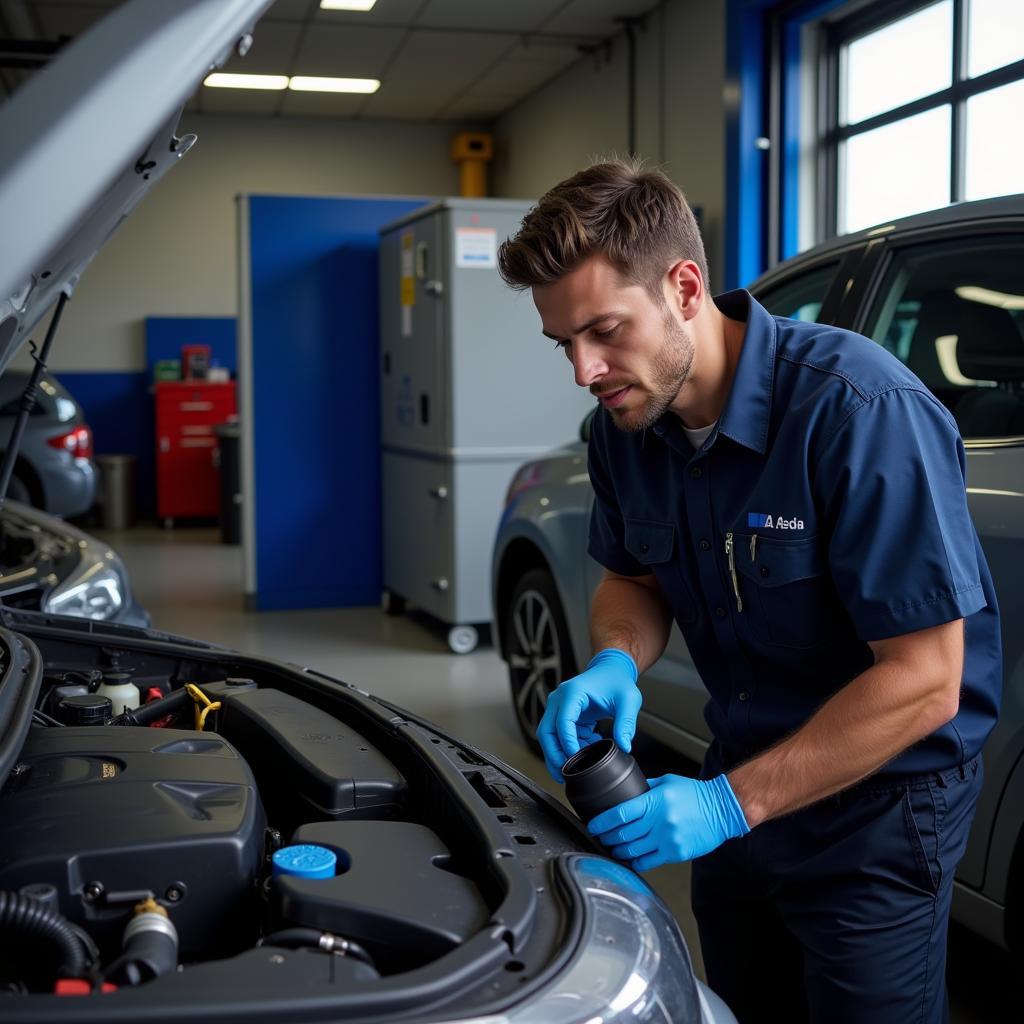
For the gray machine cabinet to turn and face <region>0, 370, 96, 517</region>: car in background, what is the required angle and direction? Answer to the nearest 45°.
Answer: approximately 90° to its right

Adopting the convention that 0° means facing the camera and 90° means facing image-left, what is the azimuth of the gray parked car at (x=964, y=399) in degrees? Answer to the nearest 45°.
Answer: approximately 135°

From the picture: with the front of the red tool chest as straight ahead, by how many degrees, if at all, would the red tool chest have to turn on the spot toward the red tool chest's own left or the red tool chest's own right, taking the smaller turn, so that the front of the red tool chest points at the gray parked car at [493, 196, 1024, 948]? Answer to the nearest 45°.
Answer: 0° — it already faces it

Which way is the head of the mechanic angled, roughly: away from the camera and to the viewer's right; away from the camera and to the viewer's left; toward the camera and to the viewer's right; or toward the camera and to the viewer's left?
toward the camera and to the viewer's left

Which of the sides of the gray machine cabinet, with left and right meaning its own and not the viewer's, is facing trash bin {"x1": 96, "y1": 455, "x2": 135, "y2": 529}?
right

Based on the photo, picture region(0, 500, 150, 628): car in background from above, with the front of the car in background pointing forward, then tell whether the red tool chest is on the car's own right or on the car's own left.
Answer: on the car's own left

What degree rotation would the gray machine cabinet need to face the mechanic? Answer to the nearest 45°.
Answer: approximately 45° to its left

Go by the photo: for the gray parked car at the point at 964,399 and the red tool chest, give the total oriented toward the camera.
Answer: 1

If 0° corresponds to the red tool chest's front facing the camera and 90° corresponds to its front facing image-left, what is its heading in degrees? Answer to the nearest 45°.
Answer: approximately 0°
